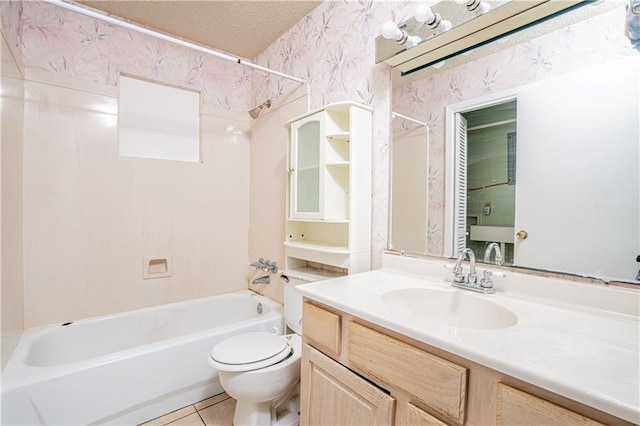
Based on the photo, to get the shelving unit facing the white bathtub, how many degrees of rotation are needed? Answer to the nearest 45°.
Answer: approximately 45° to its right

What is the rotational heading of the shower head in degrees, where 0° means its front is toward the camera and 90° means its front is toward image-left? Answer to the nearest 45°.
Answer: approximately 45°

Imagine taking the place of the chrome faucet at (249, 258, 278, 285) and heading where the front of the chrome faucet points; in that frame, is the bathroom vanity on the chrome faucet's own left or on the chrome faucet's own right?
on the chrome faucet's own left

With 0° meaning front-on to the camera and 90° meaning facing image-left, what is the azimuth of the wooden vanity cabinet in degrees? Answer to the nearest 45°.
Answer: approximately 45°

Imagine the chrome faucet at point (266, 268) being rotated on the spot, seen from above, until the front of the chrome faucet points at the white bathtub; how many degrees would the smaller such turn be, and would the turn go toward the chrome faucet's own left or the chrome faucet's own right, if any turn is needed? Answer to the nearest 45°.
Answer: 0° — it already faces it

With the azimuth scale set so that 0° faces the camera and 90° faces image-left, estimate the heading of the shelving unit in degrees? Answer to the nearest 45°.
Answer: approximately 45°

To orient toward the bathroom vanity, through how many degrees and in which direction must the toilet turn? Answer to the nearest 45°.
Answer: approximately 90° to its left

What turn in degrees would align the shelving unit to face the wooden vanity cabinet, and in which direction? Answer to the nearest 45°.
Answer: approximately 45° to its left

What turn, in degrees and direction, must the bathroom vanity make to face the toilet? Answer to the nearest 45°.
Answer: approximately 45° to its right

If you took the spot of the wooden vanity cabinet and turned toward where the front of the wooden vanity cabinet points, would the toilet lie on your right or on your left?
on your right

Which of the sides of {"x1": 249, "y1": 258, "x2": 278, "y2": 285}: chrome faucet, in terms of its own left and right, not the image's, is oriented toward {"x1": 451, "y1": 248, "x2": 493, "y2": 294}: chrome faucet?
left
